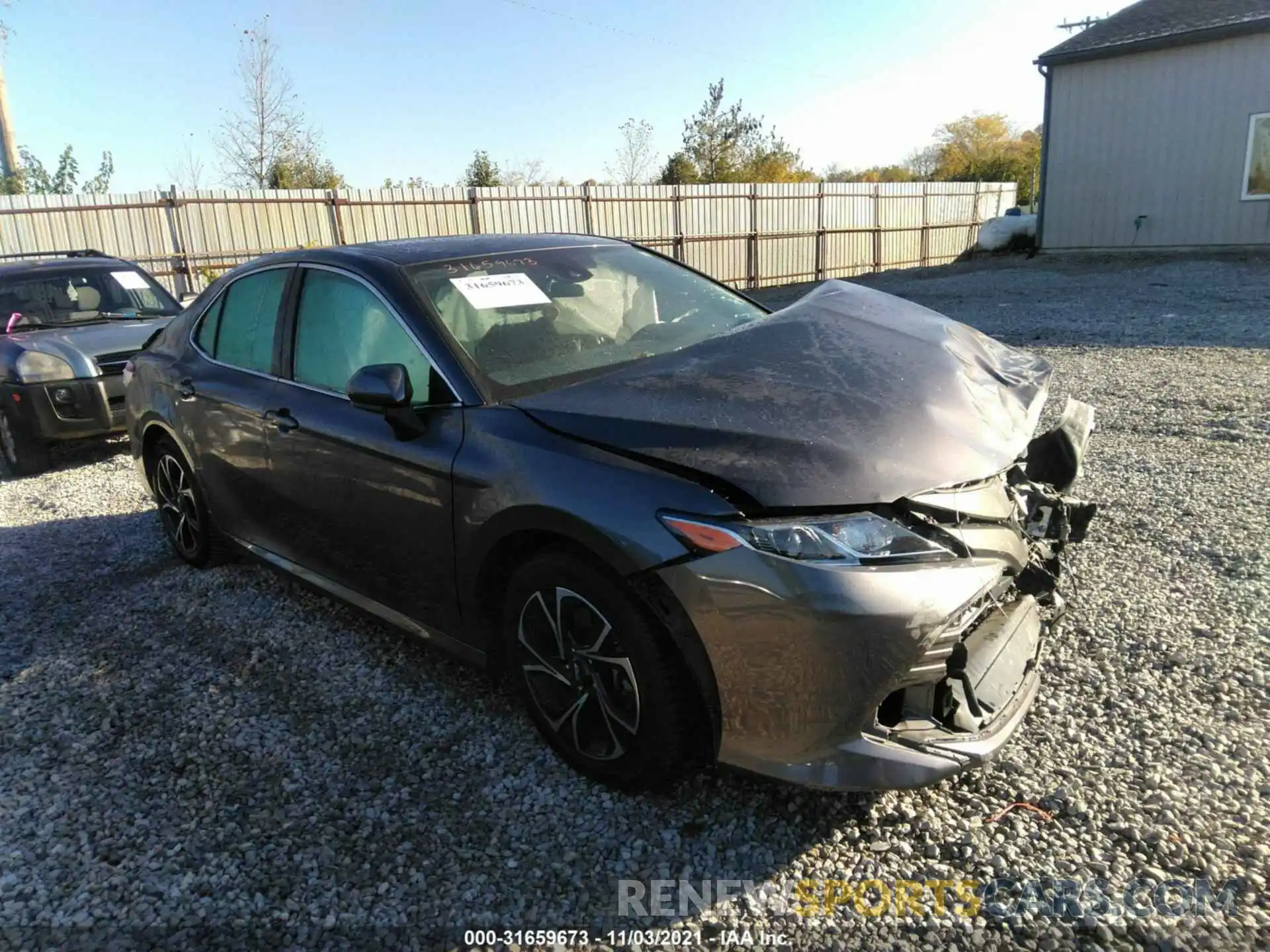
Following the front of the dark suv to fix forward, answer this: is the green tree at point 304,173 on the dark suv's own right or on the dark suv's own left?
on the dark suv's own left

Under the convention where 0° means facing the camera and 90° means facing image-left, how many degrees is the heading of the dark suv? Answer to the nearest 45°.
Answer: approximately 315°

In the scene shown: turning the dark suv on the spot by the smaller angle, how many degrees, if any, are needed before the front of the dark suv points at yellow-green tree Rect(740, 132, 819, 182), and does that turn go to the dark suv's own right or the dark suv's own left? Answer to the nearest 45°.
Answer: approximately 90° to the dark suv's own left

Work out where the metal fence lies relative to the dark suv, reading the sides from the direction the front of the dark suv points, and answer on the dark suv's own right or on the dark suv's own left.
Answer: on the dark suv's own left

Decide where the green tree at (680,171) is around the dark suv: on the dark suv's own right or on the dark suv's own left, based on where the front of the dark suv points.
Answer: on the dark suv's own left

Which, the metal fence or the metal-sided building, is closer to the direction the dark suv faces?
the metal-sided building

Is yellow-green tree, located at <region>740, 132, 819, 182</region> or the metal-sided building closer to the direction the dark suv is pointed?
the metal-sided building

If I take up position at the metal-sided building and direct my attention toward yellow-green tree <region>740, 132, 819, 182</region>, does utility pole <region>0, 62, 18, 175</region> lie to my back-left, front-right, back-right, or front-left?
front-left

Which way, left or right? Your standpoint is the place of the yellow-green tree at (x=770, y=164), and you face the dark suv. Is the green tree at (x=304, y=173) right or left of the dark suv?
right

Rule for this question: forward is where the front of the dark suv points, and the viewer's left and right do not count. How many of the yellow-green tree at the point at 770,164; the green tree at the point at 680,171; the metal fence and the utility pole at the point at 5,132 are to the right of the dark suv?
0

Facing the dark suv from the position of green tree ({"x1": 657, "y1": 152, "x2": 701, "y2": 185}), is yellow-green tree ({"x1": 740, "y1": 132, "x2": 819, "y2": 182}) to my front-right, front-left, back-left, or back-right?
back-left

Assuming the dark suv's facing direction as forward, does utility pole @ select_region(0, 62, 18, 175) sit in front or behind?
behind
